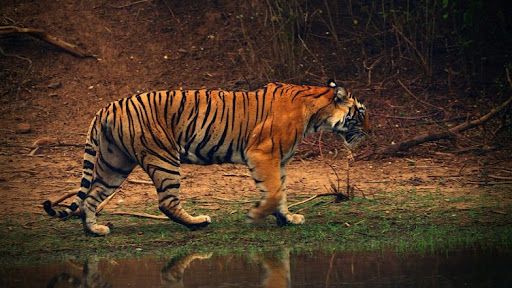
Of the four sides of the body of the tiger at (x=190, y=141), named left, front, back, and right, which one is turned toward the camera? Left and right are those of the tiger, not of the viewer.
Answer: right

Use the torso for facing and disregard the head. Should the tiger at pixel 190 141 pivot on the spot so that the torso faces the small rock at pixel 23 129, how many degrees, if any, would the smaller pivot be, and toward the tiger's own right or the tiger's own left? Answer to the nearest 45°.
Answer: approximately 135° to the tiger's own left

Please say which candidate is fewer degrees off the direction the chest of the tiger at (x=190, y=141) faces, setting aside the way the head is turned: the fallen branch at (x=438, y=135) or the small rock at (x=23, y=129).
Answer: the fallen branch

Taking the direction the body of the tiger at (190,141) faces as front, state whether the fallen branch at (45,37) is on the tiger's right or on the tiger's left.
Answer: on the tiger's left
